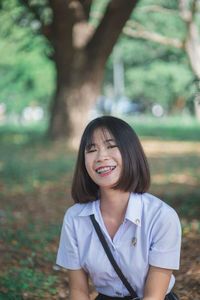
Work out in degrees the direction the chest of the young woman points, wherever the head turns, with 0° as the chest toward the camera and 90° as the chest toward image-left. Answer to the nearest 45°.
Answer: approximately 0°

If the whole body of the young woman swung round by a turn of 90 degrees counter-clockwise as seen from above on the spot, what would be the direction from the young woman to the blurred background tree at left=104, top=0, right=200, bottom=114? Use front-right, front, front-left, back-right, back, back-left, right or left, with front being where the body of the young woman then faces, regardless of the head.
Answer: left

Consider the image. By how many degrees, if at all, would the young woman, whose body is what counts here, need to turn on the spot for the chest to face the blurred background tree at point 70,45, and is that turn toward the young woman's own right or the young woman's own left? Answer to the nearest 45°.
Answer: approximately 180°
